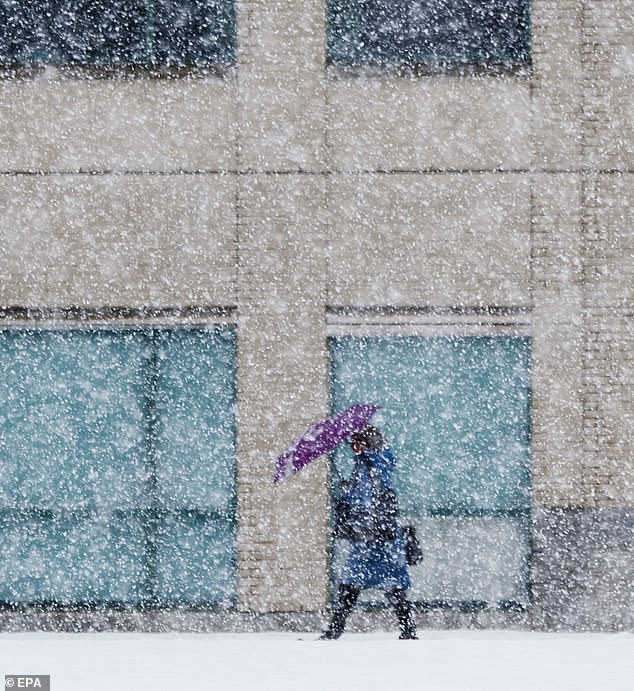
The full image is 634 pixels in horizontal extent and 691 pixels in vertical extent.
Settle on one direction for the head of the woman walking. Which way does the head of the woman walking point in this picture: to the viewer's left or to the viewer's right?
to the viewer's left

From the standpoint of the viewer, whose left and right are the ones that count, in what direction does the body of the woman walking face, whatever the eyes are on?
facing to the left of the viewer
